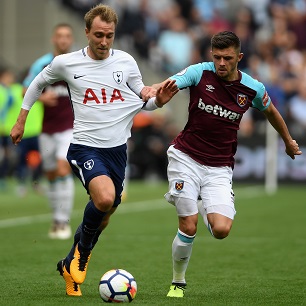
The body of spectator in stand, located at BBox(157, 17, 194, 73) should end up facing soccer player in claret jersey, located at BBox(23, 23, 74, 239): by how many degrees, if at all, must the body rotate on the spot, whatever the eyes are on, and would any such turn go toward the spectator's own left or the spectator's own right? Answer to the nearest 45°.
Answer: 0° — they already face them

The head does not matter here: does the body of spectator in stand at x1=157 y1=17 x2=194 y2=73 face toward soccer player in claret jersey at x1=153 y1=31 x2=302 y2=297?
yes

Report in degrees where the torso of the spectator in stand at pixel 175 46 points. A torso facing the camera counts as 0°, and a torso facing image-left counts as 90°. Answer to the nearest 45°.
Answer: approximately 0°

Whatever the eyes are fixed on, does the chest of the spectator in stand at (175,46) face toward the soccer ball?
yes

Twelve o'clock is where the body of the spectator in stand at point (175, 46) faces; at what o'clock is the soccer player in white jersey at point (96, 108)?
The soccer player in white jersey is roughly at 12 o'clock from the spectator in stand.
